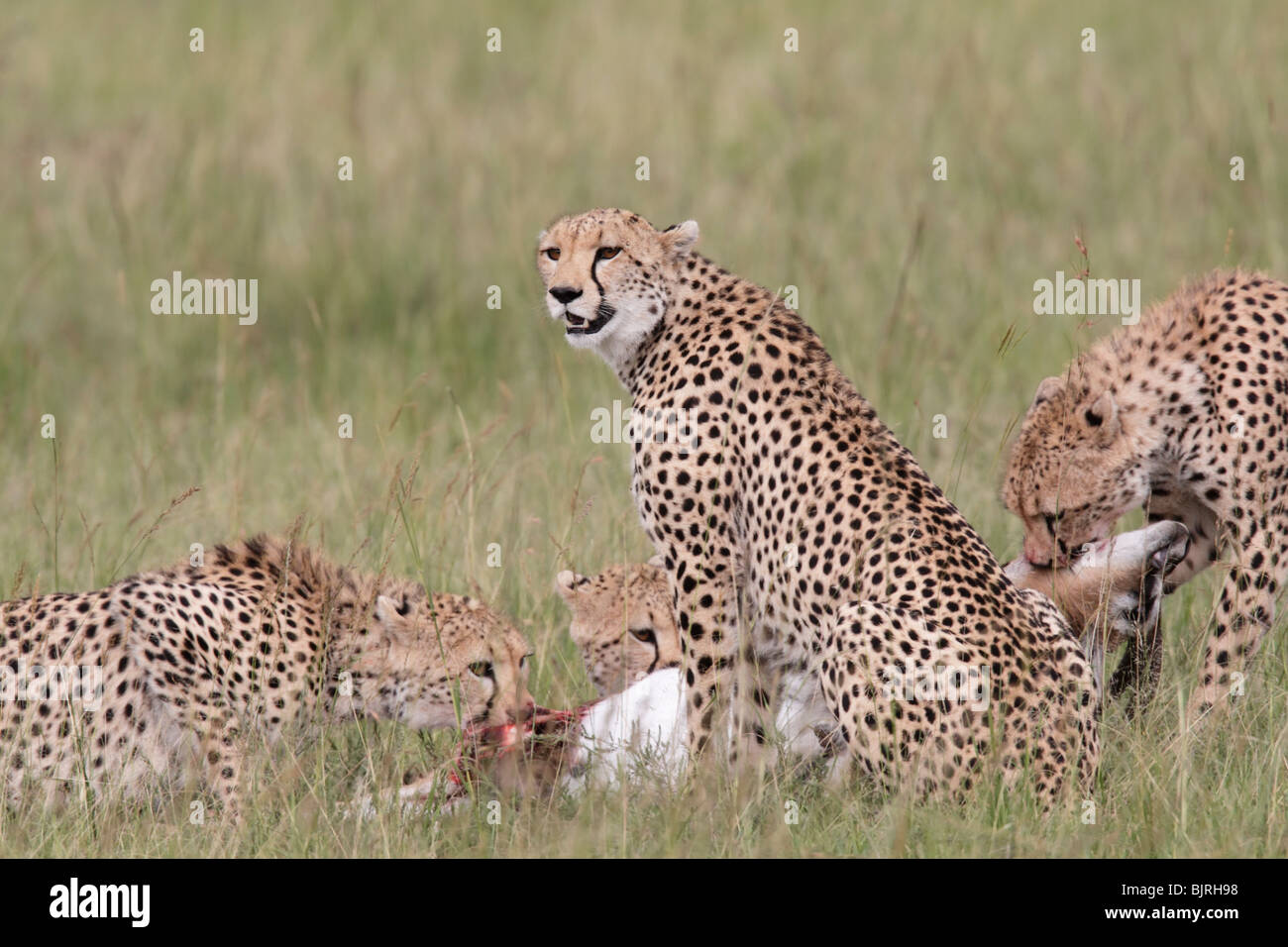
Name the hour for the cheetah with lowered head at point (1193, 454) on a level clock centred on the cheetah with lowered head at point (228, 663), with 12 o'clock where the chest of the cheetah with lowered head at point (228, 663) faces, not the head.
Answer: the cheetah with lowered head at point (1193, 454) is roughly at 12 o'clock from the cheetah with lowered head at point (228, 663).

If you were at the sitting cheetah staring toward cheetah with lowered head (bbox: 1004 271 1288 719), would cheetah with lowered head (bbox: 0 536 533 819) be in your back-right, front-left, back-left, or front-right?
back-left

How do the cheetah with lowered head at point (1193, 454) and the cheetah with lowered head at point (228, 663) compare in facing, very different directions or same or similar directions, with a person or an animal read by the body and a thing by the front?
very different directions

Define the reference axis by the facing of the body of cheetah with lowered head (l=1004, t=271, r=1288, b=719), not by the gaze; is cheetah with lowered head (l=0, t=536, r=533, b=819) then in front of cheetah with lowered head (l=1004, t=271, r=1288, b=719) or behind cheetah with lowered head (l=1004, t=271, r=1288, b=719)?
in front

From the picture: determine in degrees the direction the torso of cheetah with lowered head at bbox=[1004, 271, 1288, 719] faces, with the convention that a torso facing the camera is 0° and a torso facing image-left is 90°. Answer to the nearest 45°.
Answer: approximately 90°

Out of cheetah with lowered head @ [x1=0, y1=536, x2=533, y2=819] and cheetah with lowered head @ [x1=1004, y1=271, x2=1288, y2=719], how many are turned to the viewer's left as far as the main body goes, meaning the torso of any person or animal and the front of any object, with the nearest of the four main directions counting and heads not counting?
1

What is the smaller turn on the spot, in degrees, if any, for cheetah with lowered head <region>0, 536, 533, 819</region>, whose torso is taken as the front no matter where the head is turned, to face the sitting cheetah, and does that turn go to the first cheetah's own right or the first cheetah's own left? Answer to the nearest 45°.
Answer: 0° — it already faces it

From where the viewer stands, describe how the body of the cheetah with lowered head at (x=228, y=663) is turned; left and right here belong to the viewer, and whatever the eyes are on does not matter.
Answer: facing to the right of the viewer
